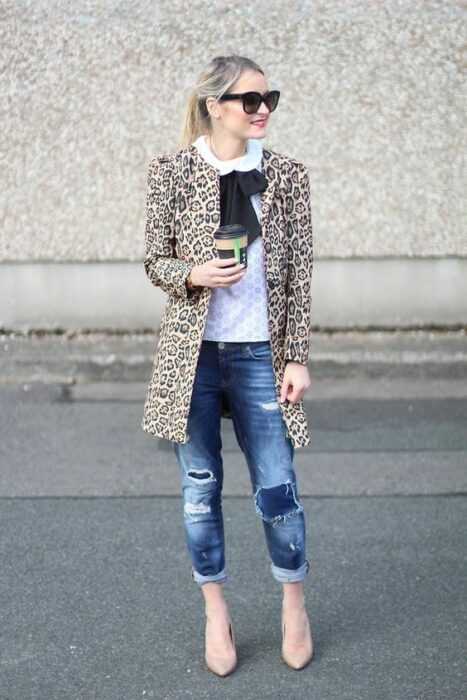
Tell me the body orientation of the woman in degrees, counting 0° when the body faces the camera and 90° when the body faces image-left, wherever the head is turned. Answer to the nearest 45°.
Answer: approximately 0°
